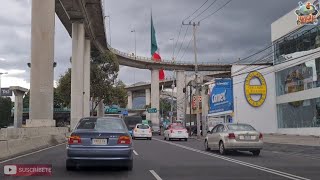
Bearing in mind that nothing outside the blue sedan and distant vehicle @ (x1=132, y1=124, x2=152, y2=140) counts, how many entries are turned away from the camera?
2

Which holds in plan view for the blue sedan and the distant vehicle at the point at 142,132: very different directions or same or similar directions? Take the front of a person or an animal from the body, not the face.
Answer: same or similar directions

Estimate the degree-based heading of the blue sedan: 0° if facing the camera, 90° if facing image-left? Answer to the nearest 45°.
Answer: approximately 180°

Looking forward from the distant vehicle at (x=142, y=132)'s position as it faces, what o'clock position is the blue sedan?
The blue sedan is roughly at 6 o'clock from the distant vehicle.

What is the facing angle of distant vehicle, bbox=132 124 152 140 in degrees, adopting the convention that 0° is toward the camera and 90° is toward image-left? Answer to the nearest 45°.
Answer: approximately 180°

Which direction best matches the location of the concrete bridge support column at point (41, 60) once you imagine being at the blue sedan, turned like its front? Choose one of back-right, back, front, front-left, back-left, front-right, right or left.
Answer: front

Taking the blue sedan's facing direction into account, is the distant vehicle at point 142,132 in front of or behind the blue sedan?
in front

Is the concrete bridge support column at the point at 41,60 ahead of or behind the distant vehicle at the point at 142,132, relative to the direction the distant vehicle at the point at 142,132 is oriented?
behind

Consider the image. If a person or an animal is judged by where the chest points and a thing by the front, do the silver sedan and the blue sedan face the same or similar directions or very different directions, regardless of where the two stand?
same or similar directions

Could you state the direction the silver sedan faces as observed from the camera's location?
facing away from the viewer and to the left of the viewer

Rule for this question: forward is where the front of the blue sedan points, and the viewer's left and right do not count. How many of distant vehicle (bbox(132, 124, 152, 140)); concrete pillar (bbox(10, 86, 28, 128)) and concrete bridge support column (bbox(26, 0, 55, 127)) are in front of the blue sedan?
3

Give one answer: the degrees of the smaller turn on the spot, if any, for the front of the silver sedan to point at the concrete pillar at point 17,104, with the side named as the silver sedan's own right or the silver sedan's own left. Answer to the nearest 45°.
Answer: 0° — it already faces it
